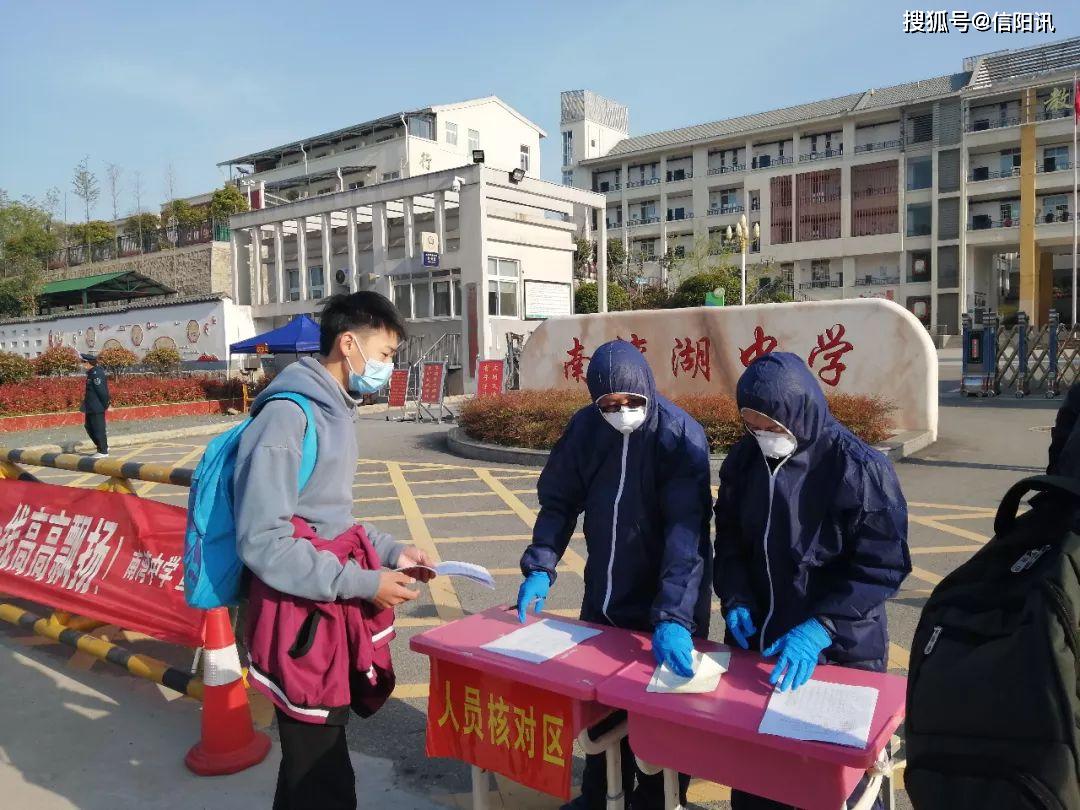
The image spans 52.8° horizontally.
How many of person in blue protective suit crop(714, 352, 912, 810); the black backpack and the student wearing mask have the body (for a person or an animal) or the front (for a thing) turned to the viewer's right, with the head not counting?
1

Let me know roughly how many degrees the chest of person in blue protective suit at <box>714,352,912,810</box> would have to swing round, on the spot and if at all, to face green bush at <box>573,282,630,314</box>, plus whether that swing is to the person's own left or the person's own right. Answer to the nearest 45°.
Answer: approximately 135° to the person's own right

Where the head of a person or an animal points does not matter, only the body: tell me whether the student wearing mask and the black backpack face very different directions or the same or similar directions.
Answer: very different directions

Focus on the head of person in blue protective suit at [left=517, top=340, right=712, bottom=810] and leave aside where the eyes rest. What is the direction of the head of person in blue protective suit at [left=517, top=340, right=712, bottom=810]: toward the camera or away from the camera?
toward the camera

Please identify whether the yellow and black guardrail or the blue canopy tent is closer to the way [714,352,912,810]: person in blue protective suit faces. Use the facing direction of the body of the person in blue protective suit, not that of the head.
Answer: the yellow and black guardrail

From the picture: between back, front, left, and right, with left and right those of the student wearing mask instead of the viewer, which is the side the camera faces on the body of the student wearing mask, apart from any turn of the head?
right

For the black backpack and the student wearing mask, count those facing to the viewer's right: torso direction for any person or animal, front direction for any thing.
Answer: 1

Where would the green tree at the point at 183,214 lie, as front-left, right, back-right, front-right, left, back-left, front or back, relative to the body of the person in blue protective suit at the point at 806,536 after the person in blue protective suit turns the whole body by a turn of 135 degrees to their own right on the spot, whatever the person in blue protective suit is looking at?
front-left

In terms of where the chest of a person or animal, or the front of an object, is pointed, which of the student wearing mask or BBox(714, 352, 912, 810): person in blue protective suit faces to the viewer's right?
the student wearing mask

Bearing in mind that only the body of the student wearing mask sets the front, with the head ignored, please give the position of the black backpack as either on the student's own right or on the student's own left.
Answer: on the student's own right

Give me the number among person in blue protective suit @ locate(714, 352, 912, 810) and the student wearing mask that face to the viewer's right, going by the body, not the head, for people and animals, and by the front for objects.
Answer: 1

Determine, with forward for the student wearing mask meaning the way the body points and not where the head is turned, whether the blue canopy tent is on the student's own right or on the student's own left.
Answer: on the student's own left

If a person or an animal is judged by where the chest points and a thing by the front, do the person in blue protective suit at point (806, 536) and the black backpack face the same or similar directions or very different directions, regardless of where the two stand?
same or similar directions
